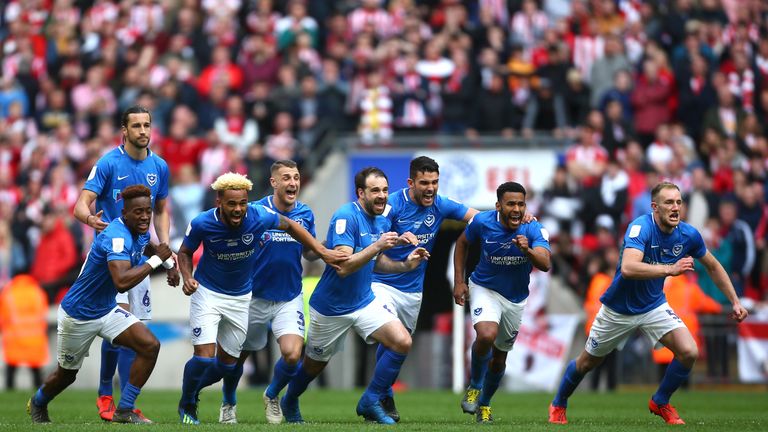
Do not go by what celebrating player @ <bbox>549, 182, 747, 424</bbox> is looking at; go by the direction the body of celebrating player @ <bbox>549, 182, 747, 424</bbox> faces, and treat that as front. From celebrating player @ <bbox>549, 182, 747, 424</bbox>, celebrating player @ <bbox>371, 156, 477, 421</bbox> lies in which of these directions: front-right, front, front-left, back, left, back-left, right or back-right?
back-right

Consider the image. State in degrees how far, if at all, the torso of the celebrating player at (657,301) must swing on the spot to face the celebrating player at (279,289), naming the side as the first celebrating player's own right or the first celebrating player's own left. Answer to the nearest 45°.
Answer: approximately 135° to the first celebrating player's own right

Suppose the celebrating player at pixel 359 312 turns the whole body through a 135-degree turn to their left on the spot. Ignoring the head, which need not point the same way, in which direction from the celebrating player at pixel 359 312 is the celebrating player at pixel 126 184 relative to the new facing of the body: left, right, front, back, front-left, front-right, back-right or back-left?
left
